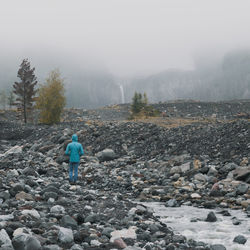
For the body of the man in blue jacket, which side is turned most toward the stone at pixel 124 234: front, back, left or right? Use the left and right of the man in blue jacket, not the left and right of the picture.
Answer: back

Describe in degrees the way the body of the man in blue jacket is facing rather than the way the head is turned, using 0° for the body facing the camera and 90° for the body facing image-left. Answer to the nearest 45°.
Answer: approximately 180°

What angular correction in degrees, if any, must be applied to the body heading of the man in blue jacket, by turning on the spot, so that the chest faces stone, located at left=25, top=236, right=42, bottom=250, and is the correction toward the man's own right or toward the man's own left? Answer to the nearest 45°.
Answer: approximately 180°

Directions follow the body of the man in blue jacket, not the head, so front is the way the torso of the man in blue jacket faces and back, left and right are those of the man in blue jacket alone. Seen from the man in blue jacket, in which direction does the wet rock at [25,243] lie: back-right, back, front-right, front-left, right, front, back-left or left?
back

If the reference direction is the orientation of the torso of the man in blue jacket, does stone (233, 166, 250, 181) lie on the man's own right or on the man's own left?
on the man's own right

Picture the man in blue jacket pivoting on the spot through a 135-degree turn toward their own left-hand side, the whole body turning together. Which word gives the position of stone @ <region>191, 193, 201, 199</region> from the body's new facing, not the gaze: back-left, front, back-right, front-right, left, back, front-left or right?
left

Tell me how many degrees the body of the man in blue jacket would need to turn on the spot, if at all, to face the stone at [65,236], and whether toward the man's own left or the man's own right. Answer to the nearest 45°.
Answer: approximately 180°

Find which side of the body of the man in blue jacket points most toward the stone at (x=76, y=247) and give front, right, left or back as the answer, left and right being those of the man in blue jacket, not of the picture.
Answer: back

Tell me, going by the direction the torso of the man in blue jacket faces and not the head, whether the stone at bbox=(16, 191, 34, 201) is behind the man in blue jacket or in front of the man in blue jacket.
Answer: behind

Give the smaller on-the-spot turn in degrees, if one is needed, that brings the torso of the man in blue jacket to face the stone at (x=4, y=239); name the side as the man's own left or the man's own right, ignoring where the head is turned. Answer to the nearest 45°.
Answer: approximately 180°

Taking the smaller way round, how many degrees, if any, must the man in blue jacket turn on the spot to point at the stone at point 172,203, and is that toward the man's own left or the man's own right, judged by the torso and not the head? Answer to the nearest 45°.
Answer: approximately 135° to the man's own right

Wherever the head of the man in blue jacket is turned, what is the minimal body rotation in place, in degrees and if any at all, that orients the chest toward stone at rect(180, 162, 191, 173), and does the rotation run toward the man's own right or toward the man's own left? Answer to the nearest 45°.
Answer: approximately 90° to the man's own right

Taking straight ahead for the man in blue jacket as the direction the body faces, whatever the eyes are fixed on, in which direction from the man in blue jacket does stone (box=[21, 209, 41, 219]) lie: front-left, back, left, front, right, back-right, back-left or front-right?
back

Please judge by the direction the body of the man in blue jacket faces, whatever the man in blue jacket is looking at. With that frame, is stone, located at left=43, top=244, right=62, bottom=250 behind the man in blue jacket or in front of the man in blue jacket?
behind
